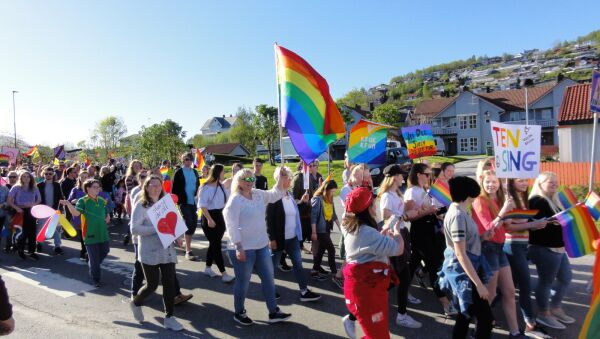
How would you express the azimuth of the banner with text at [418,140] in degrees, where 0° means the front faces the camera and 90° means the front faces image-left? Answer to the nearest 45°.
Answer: approximately 0°

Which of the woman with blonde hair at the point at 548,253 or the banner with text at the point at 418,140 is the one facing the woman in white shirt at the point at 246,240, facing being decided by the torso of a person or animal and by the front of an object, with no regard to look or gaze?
the banner with text

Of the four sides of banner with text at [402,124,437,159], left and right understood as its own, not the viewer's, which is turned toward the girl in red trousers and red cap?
front

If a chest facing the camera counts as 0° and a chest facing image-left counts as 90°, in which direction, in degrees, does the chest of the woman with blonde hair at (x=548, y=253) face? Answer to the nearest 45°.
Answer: approximately 315°

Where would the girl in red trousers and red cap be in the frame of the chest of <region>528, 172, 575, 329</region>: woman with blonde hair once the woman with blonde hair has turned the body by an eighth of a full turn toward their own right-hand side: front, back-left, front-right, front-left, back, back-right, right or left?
front-right

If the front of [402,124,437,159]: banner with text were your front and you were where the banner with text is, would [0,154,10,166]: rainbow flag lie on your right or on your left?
on your right

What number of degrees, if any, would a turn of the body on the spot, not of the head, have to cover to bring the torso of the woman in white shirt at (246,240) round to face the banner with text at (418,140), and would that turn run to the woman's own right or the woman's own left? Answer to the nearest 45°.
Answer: approximately 90° to the woman's own left

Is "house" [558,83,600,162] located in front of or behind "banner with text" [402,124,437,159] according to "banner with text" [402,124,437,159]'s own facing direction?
behind

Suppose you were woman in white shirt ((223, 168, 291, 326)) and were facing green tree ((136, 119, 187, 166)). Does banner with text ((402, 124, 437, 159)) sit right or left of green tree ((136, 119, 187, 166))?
right

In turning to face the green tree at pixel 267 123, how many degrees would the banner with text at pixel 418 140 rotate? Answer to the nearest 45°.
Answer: approximately 135° to its right

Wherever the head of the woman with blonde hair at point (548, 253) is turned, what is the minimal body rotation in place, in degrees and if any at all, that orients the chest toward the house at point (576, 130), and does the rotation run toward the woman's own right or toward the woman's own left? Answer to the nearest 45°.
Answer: approximately 135° to the woman's own left

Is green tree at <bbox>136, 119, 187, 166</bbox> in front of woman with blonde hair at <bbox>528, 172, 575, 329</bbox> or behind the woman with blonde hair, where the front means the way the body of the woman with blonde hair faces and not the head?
behind
